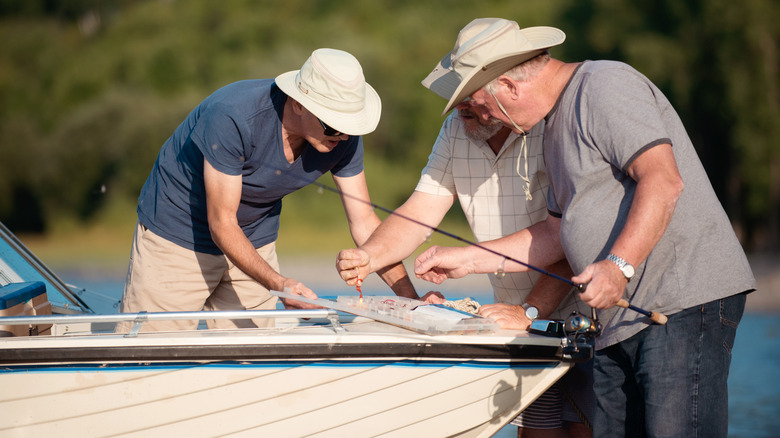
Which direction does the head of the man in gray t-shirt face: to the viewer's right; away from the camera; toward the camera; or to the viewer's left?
to the viewer's left

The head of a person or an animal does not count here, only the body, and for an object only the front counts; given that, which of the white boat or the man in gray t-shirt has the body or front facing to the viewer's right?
the white boat

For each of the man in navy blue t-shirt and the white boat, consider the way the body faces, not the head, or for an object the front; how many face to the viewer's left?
0

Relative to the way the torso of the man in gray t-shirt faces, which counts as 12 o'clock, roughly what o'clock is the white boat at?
The white boat is roughly at 12 o'clock from the man in gray t-shirt.

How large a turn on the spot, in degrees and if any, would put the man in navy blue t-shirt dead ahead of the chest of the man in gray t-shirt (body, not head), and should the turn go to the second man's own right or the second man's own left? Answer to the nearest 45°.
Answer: approximately 45° to the second man's own right

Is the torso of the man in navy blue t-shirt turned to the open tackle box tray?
yes

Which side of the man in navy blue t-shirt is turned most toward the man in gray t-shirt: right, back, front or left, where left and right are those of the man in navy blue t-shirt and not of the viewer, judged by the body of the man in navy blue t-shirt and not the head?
front

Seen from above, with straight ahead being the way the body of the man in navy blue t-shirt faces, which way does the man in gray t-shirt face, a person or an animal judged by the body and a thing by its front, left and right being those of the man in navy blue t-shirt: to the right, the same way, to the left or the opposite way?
the opposite way

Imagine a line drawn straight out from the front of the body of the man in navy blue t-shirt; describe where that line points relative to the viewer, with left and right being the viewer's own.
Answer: facing the viewer and to the right of the viewer

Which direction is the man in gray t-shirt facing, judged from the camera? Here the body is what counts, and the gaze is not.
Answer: to the viewer's left

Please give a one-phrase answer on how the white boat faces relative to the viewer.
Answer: facing to the right of the viewer

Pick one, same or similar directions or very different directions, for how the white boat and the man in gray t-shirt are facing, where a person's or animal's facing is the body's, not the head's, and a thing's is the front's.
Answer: very different directions

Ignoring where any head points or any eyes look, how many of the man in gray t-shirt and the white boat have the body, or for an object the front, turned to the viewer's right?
1

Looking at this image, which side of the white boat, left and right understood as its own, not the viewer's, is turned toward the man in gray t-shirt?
front

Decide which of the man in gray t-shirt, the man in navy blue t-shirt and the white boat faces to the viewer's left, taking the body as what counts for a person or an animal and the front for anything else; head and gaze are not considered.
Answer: the man in gray t-shirt

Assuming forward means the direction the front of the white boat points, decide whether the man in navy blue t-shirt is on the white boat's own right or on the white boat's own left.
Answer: on the white boat's own left

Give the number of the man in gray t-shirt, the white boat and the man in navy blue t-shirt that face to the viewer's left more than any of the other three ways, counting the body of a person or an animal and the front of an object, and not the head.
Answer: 1
